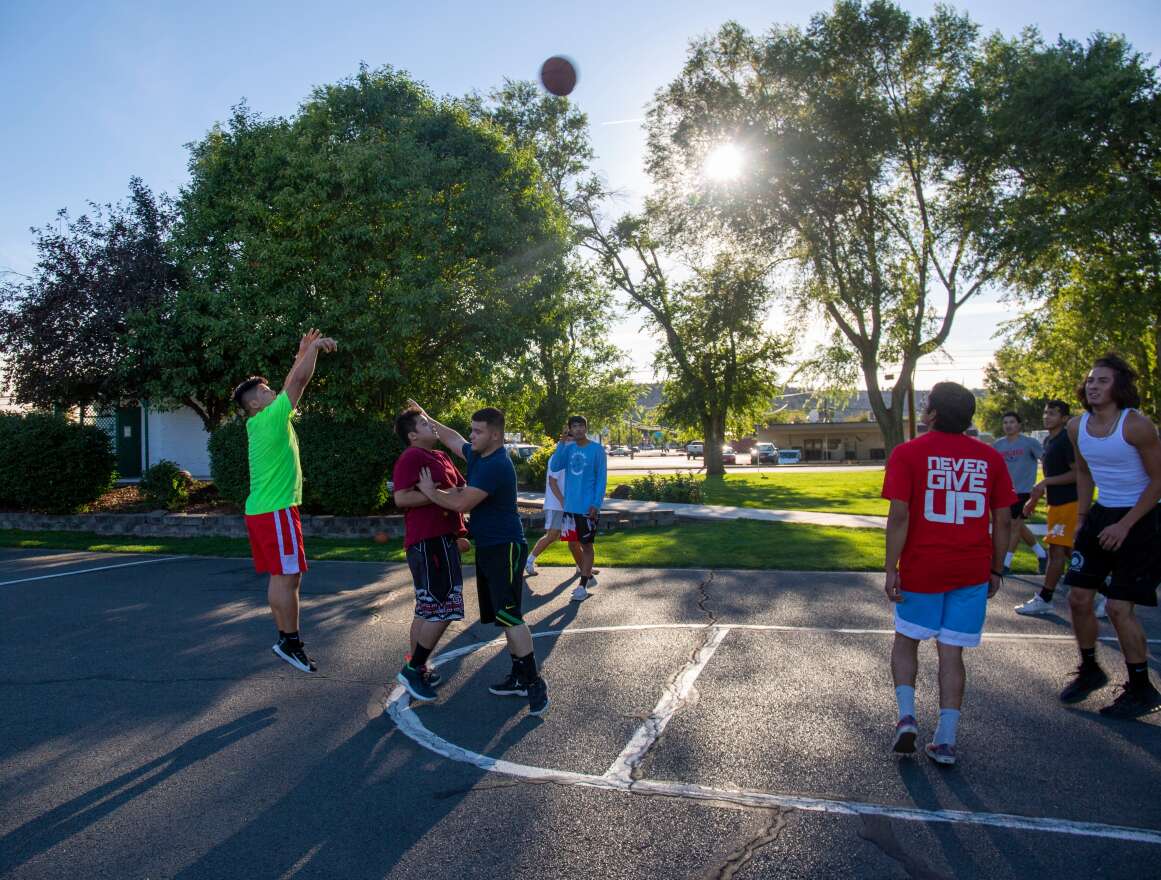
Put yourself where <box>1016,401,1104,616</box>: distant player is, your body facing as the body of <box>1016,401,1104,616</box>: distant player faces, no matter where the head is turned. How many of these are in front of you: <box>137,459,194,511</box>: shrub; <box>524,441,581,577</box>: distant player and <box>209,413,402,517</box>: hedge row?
3

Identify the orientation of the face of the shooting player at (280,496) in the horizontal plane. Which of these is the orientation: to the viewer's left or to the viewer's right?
to the viewer's right

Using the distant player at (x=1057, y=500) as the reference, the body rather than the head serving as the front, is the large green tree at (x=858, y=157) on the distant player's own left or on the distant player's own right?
on the distant player's own right

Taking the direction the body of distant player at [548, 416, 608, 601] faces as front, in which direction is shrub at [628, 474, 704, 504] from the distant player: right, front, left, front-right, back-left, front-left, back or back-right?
back

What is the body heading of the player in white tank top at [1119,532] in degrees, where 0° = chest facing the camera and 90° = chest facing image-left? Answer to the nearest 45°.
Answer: approximately 45°

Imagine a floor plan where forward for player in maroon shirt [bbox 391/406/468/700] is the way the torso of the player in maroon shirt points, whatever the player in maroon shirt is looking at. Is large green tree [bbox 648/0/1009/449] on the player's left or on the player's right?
on the player's left

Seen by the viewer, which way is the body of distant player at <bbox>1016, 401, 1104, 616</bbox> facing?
to the viewer's left

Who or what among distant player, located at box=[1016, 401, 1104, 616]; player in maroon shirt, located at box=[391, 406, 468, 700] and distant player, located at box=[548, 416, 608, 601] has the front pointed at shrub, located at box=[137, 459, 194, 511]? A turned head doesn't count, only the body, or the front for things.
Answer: distant player, located at box=[1016, 401, 1104, 616]

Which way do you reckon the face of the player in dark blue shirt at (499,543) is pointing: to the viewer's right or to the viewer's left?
to the viewer's left
